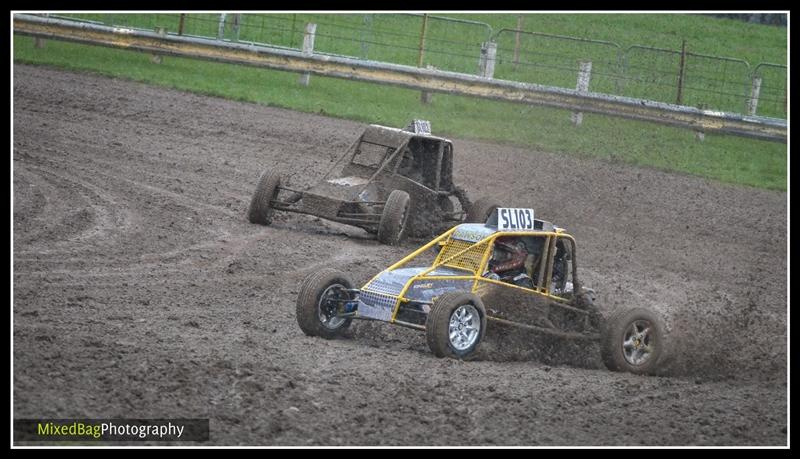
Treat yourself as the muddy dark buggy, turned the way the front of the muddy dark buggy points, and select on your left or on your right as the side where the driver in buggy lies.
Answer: on your left

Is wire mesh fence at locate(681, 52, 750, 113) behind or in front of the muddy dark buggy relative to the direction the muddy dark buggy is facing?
behind

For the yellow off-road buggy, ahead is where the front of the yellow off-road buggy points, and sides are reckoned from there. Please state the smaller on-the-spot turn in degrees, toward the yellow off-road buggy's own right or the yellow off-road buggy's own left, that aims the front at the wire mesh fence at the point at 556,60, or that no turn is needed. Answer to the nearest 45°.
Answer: approximately 135° to the yellow off-road buggy's own right

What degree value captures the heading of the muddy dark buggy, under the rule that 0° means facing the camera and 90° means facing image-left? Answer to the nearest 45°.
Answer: approximately 45°

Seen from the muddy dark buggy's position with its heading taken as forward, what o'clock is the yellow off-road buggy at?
The yellow off-road buggy is roughly at 10 o'clock from the muddy dark buggy.

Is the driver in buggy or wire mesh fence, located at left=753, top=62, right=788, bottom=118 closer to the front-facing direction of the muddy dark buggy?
the driver in buggy

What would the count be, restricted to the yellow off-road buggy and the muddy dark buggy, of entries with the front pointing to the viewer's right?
0

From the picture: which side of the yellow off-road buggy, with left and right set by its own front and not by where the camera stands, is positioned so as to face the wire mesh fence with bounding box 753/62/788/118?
back

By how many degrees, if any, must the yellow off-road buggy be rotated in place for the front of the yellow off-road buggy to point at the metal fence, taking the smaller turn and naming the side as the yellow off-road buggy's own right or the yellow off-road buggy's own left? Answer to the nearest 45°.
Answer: approximately 135° to the yellow off-road buggy's own right

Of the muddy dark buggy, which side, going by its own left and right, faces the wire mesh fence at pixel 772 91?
back
